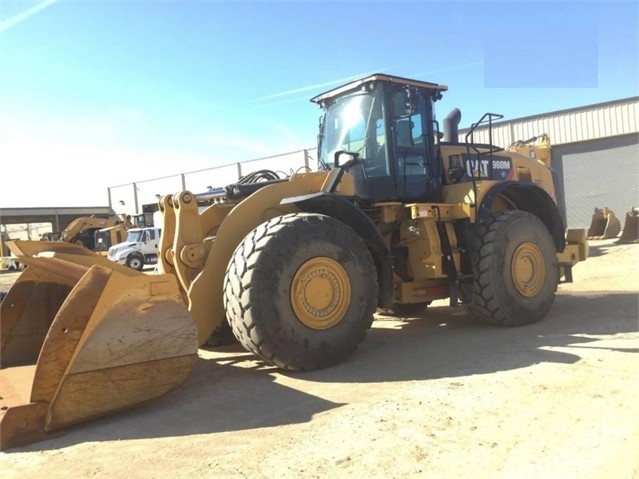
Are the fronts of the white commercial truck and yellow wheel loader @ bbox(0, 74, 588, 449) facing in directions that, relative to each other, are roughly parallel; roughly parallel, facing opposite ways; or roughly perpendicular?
roughly parallel

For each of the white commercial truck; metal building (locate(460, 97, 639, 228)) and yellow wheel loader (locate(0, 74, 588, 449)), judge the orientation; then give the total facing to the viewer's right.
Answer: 0

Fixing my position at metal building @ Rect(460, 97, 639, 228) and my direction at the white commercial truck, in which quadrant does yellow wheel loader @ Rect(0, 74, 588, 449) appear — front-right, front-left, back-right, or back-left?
front-left

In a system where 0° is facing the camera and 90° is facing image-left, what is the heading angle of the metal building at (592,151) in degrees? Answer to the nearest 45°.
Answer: approximately 45°

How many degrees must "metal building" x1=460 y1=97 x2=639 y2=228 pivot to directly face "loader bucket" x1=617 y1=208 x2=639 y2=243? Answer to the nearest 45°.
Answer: approximately 45° to its left

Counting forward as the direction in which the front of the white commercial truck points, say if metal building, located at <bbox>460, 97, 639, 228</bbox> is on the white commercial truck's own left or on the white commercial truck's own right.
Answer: on the white commercial truck's own left

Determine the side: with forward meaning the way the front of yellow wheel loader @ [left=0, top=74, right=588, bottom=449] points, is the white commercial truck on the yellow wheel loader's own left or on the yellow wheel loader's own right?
on the yellow wheel loader's own right

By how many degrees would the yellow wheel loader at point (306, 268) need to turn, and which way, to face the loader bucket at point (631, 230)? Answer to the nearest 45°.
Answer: approximately 180°

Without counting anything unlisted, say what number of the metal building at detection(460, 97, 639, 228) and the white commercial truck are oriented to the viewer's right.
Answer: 0

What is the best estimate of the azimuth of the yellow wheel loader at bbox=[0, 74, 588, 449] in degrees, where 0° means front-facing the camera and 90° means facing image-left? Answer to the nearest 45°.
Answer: approximately 45°

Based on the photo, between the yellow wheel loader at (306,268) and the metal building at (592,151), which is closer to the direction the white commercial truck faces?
the yellow wheel loader

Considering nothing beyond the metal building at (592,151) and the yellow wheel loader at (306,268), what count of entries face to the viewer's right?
0

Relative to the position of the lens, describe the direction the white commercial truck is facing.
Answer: facing the viewer and to the left of the viewer

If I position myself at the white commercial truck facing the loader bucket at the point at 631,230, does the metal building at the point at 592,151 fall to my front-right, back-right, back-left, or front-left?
front-left
